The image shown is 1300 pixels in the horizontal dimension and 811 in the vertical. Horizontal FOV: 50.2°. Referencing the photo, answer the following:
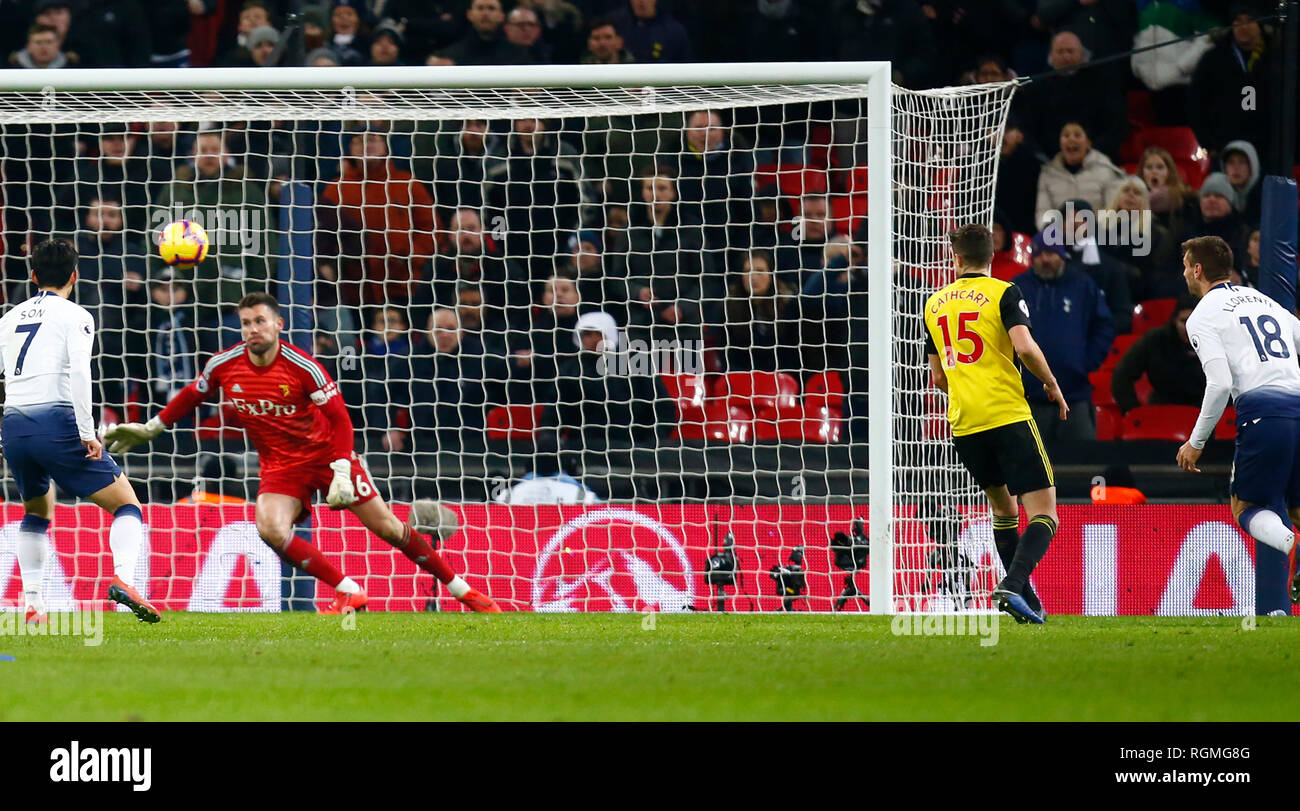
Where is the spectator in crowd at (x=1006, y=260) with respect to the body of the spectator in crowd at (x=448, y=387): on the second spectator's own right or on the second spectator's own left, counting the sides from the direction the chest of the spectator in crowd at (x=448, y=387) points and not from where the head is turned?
on the second spectator's own left

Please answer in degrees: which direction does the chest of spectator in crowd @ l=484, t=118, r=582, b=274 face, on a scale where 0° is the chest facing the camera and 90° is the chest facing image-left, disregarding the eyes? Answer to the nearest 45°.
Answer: approximately 0°

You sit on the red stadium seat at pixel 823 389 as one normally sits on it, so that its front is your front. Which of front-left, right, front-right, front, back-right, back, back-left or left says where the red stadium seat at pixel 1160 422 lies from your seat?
left

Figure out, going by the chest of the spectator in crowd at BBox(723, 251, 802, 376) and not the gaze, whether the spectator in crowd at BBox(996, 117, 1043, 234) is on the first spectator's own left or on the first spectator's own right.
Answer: on the first spectator's own left

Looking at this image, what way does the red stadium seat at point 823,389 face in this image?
toward the camera

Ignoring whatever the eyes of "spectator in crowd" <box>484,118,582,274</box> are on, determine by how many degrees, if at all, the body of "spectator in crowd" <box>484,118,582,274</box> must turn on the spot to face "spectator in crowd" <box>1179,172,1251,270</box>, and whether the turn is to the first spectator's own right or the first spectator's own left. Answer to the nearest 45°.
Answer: approximately 90° to the first spectator's own left

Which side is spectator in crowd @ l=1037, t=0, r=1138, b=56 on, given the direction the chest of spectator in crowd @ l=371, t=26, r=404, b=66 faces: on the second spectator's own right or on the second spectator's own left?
on the second spectator's own left

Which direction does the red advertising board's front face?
toward the camera

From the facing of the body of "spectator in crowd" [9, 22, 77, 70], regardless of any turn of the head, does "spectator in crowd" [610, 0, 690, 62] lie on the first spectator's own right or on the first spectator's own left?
on the first spectator's own left

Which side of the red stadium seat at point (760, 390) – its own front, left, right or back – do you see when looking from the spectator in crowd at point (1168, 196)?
left
